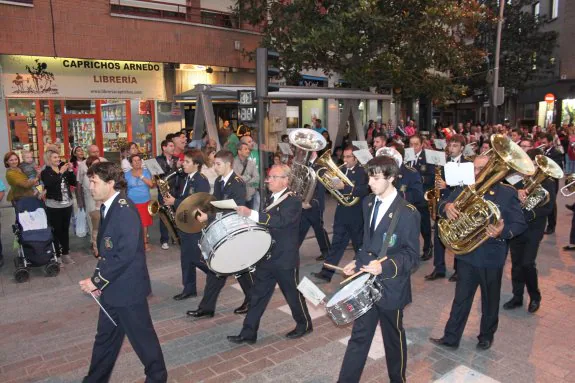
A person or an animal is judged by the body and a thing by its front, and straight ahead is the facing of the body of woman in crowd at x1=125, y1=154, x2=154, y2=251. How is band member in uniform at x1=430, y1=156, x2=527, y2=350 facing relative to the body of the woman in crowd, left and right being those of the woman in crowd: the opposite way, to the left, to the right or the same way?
to the right

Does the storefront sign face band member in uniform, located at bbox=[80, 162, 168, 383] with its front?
yes

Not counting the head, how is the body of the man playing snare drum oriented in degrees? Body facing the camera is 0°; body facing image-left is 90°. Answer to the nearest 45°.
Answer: approximately 45°

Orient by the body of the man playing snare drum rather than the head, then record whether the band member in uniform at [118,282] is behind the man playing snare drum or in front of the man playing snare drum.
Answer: in front

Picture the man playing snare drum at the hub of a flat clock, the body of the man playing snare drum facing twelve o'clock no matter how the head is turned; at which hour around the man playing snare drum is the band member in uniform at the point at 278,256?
The band member in uniform is roughly at 3 o'clock from the man playing snare drum.

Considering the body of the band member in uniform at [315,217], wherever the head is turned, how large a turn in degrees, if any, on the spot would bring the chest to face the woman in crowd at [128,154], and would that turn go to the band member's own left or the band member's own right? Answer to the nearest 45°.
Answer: approximately 45° to the band member's own right

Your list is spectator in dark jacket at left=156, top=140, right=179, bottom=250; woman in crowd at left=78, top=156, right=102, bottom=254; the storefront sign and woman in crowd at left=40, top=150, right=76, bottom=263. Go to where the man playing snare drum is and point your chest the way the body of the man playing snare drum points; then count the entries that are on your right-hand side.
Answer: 4

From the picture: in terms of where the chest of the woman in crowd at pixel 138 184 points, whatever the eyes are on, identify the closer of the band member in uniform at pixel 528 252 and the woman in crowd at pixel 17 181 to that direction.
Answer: the band member in uniform

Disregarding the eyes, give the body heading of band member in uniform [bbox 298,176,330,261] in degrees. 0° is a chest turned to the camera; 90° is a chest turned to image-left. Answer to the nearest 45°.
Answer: approximately 45°

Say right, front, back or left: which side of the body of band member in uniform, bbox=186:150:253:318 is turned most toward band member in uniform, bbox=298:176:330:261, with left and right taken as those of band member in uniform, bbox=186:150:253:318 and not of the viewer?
back

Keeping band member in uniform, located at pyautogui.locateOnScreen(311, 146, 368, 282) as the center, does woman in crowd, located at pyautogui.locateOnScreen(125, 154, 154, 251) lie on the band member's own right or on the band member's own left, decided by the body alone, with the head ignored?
on the band member's own right

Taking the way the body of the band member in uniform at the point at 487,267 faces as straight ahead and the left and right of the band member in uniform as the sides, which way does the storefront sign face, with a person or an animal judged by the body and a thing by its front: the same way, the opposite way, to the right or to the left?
to the left

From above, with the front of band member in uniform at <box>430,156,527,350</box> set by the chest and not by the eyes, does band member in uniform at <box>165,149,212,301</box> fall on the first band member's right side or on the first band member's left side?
on the first band member's right side
